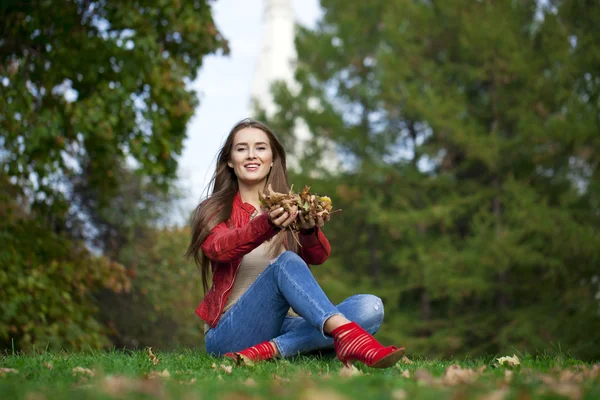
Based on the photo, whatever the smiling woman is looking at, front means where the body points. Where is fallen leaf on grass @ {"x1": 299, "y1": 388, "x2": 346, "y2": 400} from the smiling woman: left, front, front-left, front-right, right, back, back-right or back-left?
front-right

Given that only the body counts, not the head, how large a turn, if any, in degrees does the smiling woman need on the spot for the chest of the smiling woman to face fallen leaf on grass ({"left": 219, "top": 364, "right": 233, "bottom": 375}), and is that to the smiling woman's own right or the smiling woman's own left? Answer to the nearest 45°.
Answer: approximately 45° to the smiling woman's own right

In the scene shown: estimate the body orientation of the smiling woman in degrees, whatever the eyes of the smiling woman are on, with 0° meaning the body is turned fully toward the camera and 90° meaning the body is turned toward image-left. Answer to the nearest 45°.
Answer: approximately 315°

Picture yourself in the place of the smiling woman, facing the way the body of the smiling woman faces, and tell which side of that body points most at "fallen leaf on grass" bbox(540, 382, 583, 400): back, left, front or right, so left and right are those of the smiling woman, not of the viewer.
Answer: front

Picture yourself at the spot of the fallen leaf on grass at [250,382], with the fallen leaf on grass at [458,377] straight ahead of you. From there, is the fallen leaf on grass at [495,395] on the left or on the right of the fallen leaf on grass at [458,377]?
right

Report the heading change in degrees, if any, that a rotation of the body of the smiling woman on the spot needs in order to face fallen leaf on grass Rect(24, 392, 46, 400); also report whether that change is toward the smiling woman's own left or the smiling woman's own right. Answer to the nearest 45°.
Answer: approximately 45° to the smiling woman's own right

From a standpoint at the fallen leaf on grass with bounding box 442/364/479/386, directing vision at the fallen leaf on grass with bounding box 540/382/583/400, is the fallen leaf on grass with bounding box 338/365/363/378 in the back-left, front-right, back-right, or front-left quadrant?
back-right

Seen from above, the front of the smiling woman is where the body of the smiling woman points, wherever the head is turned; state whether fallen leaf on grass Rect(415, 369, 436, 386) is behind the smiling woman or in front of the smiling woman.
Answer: in front

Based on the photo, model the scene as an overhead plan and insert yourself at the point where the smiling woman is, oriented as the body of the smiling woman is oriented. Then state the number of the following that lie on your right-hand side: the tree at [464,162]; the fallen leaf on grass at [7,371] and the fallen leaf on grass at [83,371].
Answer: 2

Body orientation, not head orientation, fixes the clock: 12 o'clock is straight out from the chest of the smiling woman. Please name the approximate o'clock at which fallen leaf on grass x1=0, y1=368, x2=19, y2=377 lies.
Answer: The fallen leaf on grass is roughly at 3 o'clock from the smiling woman.
